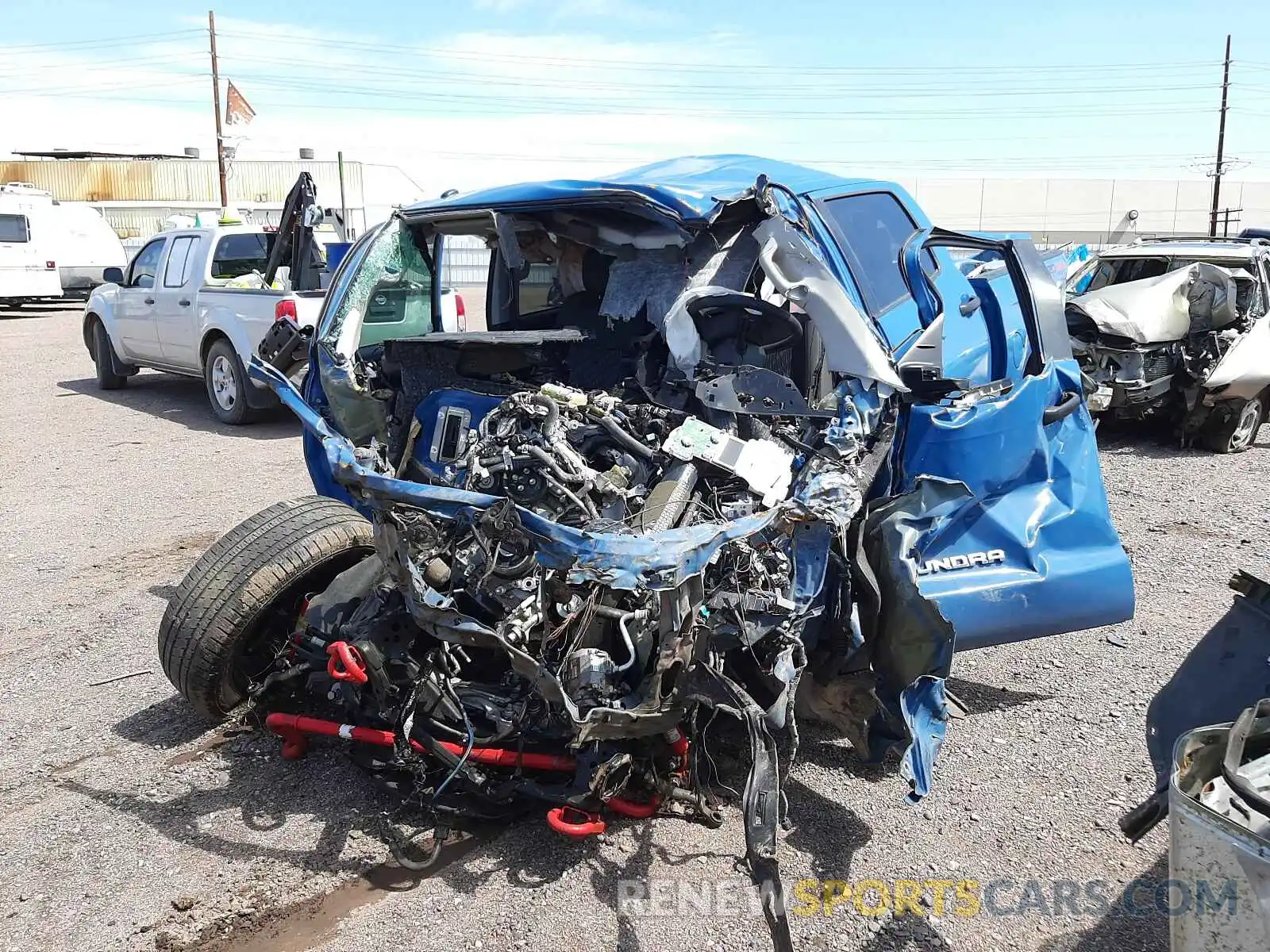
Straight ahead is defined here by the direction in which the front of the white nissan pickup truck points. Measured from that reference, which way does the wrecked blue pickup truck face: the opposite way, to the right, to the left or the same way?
to the left

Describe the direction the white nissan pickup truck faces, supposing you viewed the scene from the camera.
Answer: facing away from the viewer and to the left of the viewer

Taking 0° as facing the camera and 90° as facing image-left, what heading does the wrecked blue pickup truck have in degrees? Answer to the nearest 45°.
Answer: approximately 45°

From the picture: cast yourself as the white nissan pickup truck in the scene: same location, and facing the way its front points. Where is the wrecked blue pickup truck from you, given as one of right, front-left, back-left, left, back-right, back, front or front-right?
back-left

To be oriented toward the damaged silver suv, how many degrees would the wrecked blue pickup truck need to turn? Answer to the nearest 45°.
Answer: approximately 180°
